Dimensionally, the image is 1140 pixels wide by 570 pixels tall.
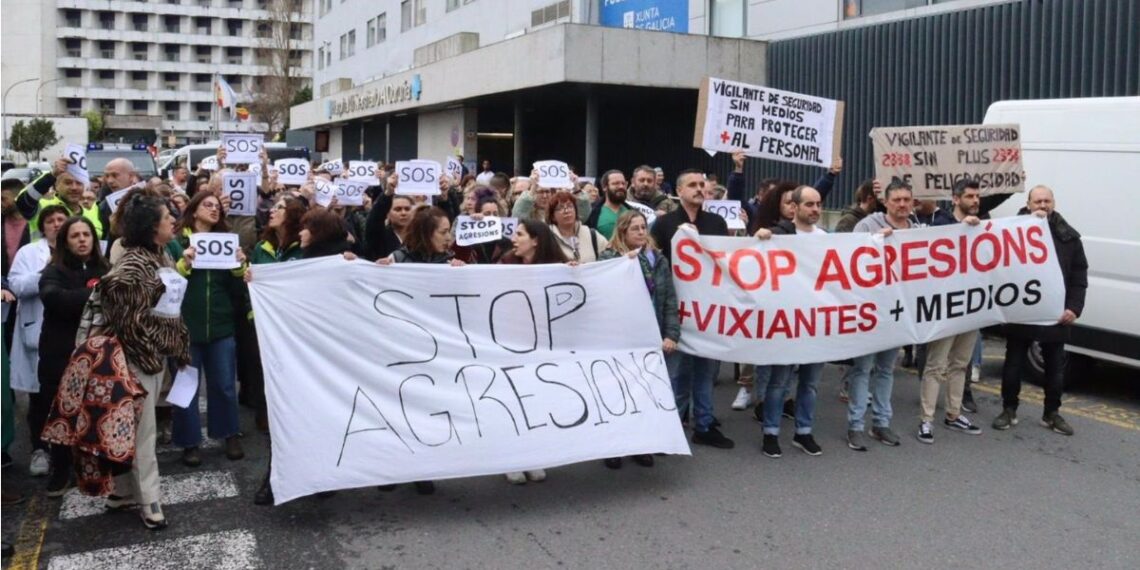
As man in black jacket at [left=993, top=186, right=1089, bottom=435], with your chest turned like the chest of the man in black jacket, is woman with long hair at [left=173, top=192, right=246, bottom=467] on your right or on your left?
on your right

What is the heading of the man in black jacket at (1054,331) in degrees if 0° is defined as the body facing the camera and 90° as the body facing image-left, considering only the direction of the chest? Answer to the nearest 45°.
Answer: approximately 0°

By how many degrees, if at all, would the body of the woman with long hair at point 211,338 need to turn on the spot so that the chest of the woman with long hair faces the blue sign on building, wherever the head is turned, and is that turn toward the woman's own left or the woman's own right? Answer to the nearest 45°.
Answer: approximately 135° to the woman's own left

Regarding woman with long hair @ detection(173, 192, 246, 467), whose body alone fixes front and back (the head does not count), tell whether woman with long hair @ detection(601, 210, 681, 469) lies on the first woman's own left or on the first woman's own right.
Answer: on the first woman's own left

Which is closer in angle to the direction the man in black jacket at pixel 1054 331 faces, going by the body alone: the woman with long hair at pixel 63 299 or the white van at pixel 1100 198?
the woman with long hair

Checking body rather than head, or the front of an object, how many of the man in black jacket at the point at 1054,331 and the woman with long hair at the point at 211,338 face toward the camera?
2

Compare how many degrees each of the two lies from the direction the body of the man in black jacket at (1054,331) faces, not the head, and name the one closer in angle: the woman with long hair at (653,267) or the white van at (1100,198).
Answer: the woman with long hair

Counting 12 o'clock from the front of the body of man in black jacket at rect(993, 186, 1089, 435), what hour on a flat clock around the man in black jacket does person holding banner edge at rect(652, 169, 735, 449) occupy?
The person holding banner edge is roughly at 2 o'clock from the man in black jacket.

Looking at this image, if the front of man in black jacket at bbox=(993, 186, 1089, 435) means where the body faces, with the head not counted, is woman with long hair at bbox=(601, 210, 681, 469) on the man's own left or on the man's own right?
on the man's own right

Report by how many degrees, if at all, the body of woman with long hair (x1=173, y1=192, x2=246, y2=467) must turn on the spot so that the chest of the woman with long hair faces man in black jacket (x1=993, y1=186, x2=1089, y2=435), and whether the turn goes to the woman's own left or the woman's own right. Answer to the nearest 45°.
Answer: approximately 90° to the woman's own left

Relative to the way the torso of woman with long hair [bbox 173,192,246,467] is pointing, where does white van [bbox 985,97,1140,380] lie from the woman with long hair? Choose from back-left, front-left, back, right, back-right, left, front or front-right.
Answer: left

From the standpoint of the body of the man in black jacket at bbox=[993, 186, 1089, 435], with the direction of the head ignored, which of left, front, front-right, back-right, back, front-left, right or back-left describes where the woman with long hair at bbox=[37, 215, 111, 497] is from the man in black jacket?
front-right
